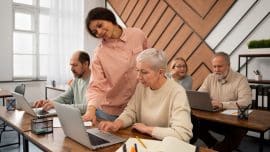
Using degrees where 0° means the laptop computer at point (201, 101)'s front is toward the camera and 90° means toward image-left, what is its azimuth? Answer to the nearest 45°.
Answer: approximately 225°

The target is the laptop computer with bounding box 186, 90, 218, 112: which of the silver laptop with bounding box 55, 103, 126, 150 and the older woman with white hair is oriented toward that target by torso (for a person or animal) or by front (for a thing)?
the silver laptop

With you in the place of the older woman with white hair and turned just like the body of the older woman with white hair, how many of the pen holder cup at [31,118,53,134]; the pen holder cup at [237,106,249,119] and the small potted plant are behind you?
2

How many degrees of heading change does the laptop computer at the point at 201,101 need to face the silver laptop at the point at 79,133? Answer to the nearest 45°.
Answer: approximately 180°

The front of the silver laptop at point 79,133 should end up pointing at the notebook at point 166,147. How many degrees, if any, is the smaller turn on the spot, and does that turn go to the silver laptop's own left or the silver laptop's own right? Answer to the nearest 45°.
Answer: approximately 90° to the silver laptop's own right

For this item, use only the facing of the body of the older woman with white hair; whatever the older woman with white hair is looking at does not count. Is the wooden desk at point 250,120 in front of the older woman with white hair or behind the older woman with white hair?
behind

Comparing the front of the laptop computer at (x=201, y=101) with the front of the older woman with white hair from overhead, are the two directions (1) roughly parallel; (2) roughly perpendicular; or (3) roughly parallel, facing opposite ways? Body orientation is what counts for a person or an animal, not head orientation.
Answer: roughly parallel, facing opposite ways

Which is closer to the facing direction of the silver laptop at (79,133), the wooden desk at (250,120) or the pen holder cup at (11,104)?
the wooden desk

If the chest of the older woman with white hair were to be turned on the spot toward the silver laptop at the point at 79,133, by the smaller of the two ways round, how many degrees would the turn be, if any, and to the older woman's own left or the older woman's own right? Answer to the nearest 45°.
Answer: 0° — they already face it

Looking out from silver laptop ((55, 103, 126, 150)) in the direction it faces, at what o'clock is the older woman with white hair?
The older woman with white hair is roughly at 1 o'clock from the silver laptop.

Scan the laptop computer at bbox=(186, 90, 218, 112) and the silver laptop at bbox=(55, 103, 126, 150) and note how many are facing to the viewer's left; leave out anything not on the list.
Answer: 0

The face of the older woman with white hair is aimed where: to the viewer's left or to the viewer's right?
to the viewer's left

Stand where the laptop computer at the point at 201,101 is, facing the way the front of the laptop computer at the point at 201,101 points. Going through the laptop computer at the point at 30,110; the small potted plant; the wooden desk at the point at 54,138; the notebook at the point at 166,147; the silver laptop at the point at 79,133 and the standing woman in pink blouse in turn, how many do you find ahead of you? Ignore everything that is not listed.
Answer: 1

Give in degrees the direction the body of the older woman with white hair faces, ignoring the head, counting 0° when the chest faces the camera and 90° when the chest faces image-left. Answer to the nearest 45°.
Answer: approximately 45°

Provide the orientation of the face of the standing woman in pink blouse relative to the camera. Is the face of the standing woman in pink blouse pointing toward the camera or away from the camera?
toward the camera

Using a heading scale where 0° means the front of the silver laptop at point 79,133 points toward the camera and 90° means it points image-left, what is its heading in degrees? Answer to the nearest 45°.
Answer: approximately 225°

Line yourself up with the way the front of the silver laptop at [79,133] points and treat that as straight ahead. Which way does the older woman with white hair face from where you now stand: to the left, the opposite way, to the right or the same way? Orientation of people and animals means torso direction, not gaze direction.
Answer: the opposite way
